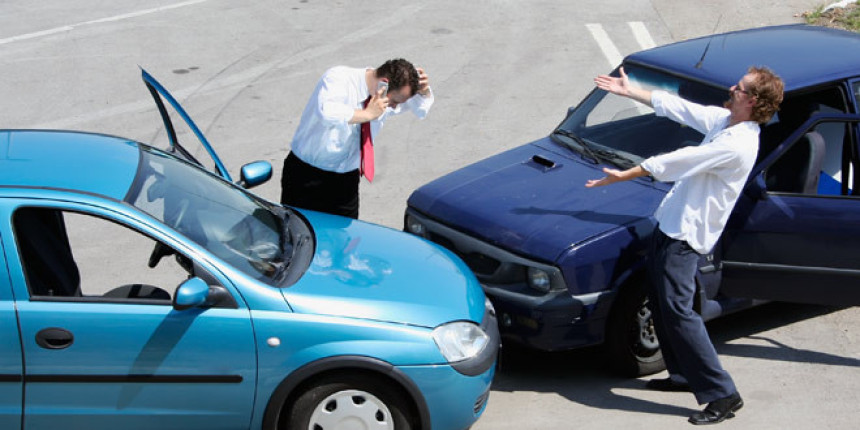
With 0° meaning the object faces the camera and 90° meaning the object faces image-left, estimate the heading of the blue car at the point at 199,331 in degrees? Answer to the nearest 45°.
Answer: approximately 270°

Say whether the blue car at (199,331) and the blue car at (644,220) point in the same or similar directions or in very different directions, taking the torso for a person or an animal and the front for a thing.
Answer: very different directions

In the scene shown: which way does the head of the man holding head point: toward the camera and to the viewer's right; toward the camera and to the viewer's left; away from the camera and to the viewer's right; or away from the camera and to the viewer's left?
toward the camera and to the viewer's right

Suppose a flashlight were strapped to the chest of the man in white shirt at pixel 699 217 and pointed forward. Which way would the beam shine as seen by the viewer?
to the viewer's left

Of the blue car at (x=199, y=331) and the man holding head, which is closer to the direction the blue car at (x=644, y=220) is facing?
the blue car

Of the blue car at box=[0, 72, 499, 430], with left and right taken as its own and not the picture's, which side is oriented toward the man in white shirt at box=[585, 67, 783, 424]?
front

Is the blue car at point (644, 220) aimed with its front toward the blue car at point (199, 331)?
yes

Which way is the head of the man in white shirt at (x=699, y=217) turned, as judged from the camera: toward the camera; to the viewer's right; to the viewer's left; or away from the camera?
to the viewer's left
